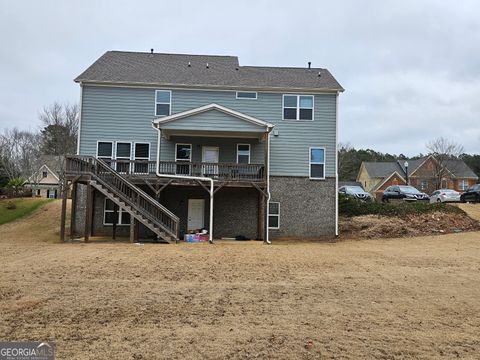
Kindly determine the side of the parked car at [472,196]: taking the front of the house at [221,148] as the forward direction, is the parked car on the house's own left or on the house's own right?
on the house's own right

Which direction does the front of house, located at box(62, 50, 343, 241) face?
away from the camera

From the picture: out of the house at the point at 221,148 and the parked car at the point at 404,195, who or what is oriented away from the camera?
the house

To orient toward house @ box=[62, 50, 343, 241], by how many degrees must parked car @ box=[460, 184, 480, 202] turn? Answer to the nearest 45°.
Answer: approximately 45° to its left

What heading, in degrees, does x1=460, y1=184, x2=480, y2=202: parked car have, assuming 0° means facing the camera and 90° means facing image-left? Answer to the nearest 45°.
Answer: approximately 90°

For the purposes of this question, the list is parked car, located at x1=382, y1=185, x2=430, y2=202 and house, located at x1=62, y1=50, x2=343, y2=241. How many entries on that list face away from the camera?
1

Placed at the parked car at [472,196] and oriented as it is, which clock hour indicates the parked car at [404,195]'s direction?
the parked car at [404,195] is roughly at 11 o'clock from the parked car at [472,196].

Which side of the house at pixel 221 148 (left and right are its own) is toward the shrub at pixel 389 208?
right

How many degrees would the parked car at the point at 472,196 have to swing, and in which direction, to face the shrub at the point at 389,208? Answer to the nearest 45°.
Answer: approximately 45° to its left
